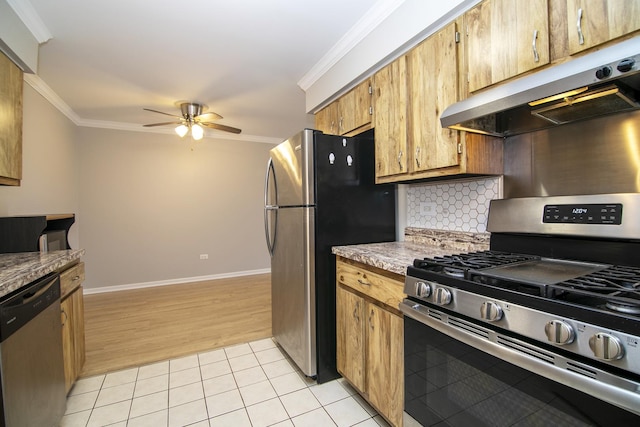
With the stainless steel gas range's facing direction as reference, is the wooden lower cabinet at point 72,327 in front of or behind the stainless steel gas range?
in front

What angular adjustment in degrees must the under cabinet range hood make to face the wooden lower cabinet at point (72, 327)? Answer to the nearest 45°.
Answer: approximately 45° to its right

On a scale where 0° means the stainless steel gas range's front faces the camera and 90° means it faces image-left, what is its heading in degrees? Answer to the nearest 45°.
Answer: approximately 45°

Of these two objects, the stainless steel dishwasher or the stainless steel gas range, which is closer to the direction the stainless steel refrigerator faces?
the stainless steel dishwasher

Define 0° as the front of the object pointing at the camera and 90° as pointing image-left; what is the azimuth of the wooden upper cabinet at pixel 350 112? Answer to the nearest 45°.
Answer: approximately 45°

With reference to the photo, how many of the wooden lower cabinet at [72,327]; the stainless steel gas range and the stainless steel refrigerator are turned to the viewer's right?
1

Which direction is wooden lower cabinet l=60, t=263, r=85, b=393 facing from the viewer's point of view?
to the viewer's right

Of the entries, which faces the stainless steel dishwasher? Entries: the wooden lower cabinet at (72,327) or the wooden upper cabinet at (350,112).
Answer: the wooden upper cabinet

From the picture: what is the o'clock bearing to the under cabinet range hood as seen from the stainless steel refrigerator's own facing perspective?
The under cabinet range hood is roughly at 9 o'clock from the stainless steel refrigerator.

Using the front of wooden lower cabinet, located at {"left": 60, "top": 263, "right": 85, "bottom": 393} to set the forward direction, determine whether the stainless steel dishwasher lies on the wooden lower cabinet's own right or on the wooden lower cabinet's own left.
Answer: on the wooden lower cabinet's own right

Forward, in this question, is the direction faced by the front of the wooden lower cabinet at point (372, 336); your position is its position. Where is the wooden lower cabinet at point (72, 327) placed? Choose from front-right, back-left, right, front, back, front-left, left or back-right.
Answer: front-right
